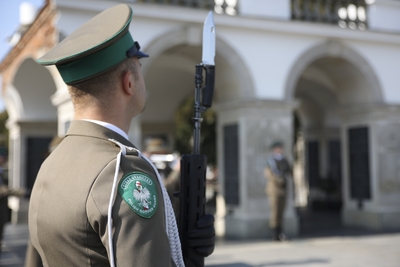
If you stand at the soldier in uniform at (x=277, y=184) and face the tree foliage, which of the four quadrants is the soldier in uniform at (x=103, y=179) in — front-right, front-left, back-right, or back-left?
back-left

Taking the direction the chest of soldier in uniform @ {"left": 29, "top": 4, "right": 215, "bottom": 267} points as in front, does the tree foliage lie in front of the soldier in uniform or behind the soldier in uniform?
in front

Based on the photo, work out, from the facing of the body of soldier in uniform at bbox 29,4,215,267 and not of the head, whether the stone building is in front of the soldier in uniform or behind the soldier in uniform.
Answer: in front

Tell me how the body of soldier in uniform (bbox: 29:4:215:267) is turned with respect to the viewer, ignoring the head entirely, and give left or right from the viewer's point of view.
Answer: facing away from the viewer and to the right of the viewer

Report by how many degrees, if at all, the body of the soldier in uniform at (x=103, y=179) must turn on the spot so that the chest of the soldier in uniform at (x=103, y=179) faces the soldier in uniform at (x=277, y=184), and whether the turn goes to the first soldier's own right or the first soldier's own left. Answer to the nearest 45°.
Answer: approximately 45° to the first soldier's own left

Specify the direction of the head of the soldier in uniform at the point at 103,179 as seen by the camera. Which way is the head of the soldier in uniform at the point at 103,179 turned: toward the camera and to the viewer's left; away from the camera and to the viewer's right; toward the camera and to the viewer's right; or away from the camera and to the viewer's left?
away from the camera and to the viewer's right
